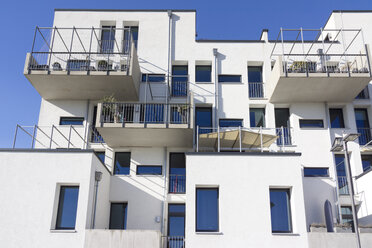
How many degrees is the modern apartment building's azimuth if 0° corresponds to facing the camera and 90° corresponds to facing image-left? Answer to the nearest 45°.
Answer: approximately 0°
